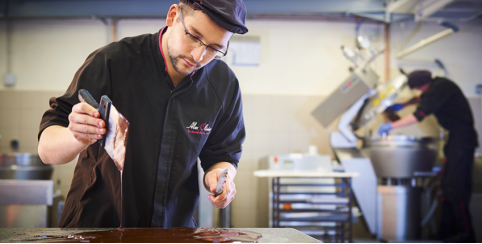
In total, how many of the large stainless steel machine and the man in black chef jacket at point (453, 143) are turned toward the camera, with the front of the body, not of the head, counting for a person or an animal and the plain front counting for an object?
0

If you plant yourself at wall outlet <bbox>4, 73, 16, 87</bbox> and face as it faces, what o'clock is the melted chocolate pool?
The melted chocolate pool is roughly at 12 o'clock from the wall outlet.

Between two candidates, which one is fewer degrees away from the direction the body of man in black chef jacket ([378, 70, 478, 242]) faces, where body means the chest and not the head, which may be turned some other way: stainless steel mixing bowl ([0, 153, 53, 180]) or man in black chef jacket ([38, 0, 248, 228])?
the stainless steel mixing bowl

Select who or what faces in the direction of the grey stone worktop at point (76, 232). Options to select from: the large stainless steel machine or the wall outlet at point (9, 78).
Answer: the wall outlet

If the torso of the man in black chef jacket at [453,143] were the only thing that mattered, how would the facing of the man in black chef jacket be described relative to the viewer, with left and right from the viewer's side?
facing to the left of the viewer

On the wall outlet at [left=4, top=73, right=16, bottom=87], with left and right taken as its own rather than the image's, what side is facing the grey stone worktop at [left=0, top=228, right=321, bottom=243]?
front

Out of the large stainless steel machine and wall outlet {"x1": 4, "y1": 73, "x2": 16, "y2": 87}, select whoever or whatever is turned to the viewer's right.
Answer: the large stainless steel machine

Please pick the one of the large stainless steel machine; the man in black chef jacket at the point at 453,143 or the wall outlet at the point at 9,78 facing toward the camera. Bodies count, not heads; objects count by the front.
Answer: the wall outlet

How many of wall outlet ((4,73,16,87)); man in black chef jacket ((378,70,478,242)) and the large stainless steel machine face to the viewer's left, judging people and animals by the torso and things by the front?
1

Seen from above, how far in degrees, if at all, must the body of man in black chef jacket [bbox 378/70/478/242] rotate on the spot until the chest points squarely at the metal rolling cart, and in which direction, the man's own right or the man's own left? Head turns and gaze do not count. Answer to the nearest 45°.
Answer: approximately 45° to the man's own left

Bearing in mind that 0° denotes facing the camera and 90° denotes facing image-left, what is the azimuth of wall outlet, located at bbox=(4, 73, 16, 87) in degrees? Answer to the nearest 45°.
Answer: approximately 0°

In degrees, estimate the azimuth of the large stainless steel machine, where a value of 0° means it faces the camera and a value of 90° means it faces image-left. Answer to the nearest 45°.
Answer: approximately 270°

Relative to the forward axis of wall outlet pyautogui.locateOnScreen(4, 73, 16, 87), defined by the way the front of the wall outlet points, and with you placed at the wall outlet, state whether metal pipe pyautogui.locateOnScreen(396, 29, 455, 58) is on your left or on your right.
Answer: on your left
